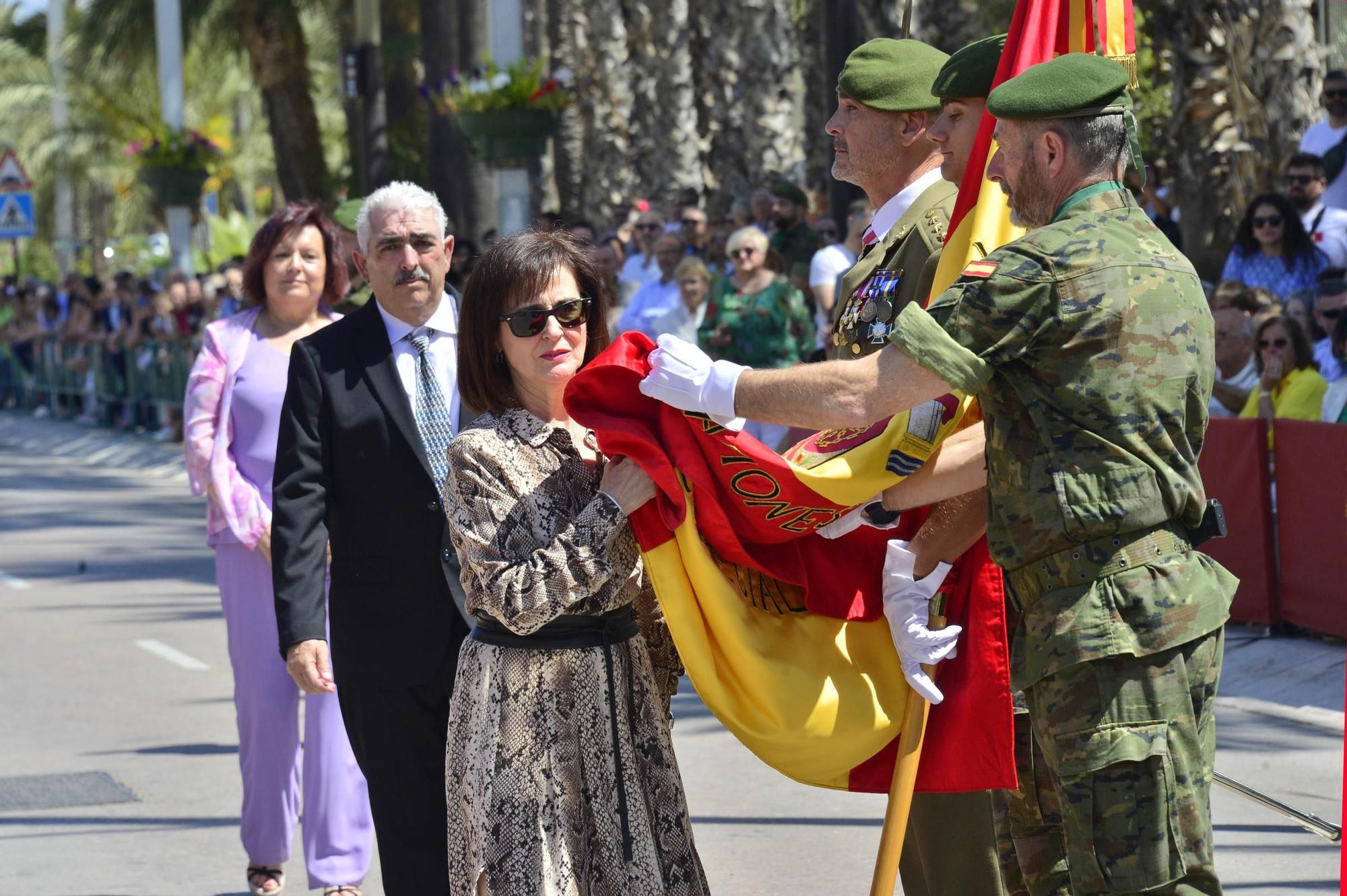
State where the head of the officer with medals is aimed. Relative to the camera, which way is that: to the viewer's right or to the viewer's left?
to the viewer's left

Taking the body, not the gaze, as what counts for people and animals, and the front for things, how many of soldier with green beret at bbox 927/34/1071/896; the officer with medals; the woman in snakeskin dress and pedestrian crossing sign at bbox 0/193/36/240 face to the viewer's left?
2

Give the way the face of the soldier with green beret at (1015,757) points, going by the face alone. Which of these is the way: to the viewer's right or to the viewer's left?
to the viewer's left

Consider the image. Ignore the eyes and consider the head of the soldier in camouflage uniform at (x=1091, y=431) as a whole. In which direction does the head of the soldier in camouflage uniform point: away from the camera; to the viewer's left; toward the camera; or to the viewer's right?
to the viewer's left

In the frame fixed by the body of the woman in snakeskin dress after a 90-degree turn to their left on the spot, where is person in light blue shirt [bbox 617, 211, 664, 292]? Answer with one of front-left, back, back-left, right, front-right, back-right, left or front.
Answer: front-left

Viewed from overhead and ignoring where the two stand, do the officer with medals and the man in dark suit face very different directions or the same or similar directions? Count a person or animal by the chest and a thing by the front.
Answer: very different directions

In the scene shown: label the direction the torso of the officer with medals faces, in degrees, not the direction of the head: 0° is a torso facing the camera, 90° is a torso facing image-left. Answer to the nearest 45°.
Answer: approximately 90°

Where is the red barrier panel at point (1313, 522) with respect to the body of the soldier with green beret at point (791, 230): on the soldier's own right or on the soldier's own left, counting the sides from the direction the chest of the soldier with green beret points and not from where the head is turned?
on the soldier's own left

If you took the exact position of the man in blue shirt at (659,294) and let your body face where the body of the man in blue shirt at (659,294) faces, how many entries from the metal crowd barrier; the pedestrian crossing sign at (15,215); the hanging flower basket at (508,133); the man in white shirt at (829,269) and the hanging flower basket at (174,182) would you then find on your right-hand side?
4

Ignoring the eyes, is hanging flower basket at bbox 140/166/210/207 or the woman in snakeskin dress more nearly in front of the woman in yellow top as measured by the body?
the woman in snakeskin dress

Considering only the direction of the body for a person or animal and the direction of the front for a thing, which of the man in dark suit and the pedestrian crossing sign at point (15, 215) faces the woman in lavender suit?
the pedestrian crossing sign

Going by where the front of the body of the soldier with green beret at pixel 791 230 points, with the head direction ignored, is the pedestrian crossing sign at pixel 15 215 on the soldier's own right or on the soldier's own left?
on the soldier's own right

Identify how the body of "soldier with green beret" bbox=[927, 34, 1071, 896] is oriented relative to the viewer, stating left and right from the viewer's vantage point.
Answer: facing to the left of the viewer

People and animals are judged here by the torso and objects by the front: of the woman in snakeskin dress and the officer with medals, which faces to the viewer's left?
the officer with medals
